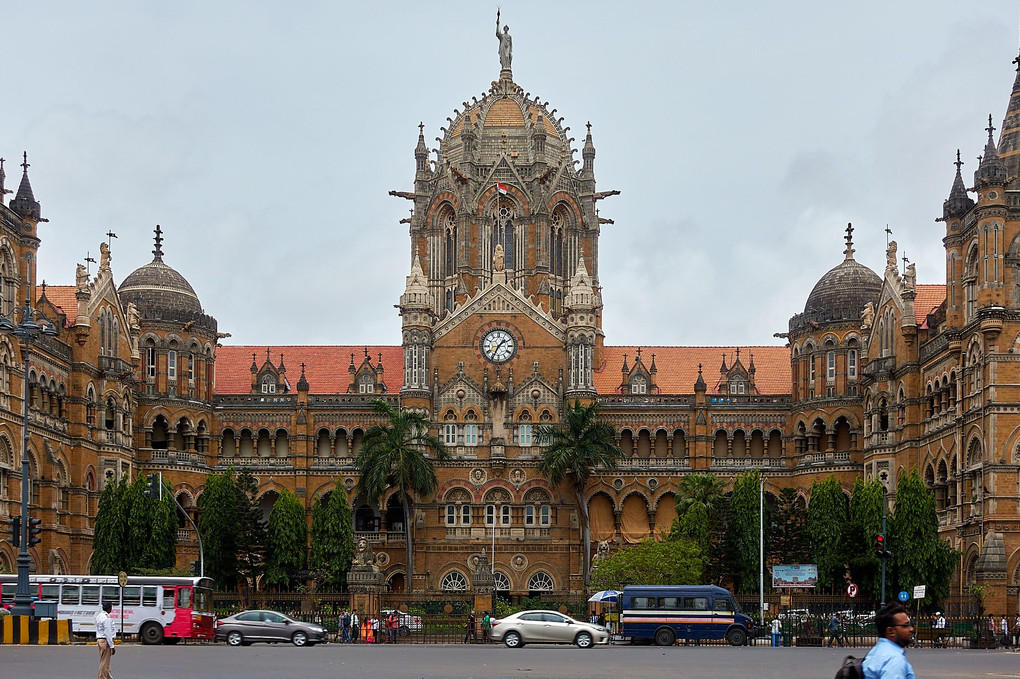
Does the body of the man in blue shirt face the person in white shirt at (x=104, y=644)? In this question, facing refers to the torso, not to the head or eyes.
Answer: no

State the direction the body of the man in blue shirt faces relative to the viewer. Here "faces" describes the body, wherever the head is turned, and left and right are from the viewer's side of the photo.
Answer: facing to the right of the viewer
